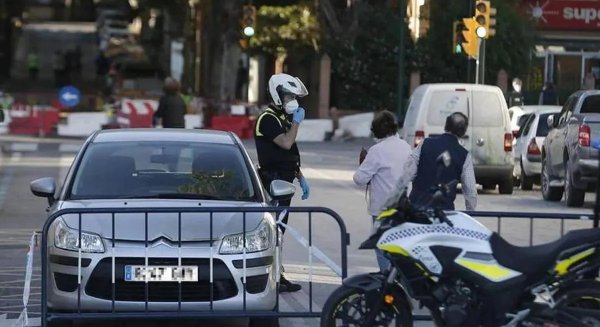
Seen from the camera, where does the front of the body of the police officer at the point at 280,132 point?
to the viewer's right

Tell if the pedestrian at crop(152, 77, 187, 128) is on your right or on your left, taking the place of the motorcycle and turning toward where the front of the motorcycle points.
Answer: on your right

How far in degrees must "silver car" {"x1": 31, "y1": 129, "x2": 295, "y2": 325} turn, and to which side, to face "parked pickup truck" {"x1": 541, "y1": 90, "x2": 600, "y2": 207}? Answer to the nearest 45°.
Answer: approximately 135° to its left

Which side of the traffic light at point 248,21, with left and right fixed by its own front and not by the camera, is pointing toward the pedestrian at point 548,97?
left

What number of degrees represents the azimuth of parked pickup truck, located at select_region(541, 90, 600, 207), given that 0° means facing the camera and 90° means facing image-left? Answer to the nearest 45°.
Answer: approximately 135°

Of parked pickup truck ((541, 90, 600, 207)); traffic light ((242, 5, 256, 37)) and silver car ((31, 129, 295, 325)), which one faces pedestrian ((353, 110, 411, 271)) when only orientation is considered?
the traffic light

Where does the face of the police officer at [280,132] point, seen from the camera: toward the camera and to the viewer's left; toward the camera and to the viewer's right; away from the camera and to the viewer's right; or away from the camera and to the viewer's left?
toward the camera and to the viewer's right

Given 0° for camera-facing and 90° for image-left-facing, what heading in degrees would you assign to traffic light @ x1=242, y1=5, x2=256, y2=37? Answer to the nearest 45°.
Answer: approximately 0°

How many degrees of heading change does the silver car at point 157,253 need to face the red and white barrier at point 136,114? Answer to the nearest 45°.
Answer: approximately 180°

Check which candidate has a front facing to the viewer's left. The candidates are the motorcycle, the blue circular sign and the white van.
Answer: the motorcycle
